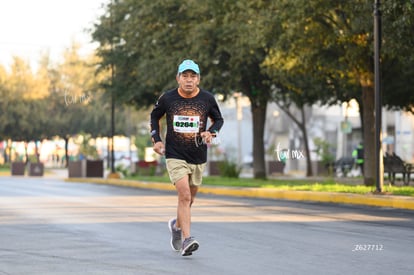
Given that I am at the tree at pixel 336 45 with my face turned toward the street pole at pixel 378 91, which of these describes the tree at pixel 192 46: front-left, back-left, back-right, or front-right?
back-right

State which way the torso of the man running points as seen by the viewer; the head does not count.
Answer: toward the camera

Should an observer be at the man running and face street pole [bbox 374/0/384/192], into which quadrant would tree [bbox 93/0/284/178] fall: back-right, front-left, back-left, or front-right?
front-left

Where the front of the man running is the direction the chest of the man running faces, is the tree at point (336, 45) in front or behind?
behind

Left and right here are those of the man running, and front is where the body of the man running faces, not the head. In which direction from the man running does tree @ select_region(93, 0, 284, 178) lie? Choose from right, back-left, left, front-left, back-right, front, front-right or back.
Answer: back

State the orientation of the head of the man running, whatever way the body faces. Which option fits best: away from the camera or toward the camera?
toward the camera

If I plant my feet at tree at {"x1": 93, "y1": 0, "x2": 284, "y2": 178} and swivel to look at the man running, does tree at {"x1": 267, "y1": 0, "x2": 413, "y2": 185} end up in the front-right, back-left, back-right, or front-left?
front-left

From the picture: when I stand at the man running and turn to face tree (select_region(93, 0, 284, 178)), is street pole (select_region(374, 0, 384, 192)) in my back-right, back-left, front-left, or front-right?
front-right
